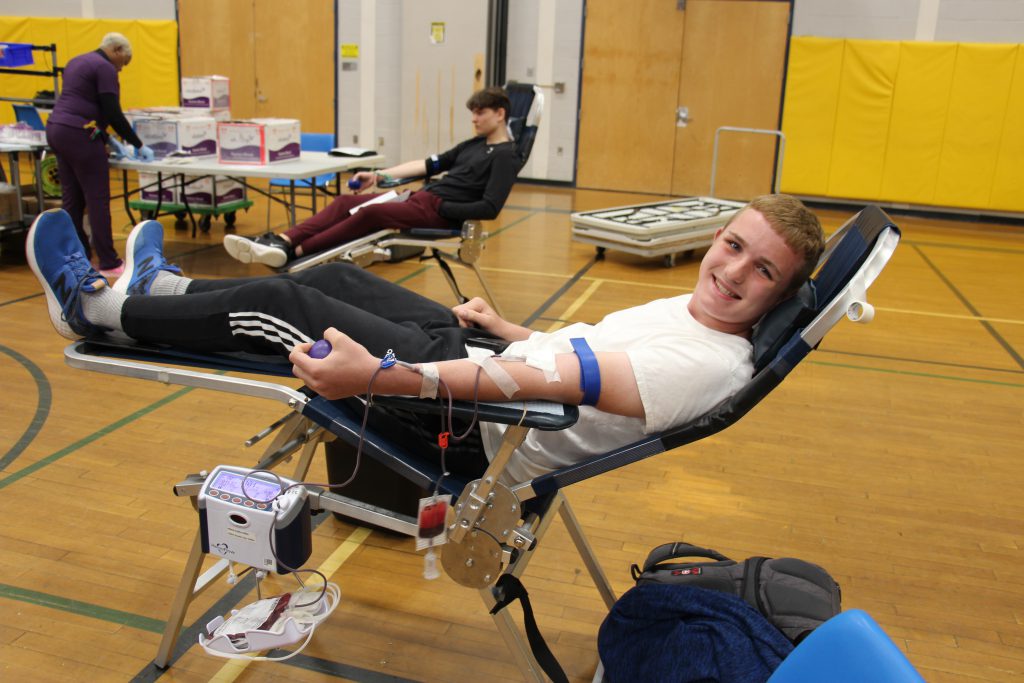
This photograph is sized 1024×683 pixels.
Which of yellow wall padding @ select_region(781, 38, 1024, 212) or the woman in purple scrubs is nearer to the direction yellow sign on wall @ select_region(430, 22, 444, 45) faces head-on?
the woman in purple scrubs

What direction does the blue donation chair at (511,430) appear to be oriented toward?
to the viewer's left

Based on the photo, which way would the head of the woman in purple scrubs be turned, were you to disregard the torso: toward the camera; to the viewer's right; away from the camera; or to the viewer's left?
to the viewer's right

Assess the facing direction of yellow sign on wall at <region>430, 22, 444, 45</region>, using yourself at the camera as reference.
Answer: facing the viewer

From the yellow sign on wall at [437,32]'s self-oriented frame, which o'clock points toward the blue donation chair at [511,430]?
The blue donation chair is roughly at 12 o'clock from the yellow sign on wall.

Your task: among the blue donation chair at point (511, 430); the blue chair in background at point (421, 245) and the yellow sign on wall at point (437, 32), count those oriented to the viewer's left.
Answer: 2

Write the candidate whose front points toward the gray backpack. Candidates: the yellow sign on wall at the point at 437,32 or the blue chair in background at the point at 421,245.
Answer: the yellow sign on wall

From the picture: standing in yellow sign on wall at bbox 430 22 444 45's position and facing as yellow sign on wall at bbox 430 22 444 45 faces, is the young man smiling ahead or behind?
ahead

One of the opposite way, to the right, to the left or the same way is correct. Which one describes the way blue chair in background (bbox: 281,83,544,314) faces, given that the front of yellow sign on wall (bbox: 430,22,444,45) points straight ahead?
to the right

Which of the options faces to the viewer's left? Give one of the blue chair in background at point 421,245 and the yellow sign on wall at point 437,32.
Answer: the blue chair in background

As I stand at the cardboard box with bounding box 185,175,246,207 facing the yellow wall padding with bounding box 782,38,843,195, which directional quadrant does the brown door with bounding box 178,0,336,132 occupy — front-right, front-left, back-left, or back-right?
front-left

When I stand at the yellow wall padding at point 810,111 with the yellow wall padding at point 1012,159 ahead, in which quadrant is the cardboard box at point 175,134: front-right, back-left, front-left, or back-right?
back-right

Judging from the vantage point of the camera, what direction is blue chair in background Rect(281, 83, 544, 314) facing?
facing to the left of the viewer

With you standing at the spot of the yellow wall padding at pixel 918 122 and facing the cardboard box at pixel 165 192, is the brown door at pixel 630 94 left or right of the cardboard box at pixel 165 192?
right

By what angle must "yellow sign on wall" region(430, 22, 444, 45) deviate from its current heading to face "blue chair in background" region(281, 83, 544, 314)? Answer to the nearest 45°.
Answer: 0° — it already faces it

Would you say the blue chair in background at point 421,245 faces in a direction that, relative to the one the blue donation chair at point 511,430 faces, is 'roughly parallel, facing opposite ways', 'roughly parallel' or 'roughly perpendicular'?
roughly parallel

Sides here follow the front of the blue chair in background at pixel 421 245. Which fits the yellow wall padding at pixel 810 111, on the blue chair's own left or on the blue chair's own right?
on the blue chair's own right

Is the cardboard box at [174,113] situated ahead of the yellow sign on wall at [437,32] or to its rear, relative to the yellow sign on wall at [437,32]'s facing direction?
ahead
